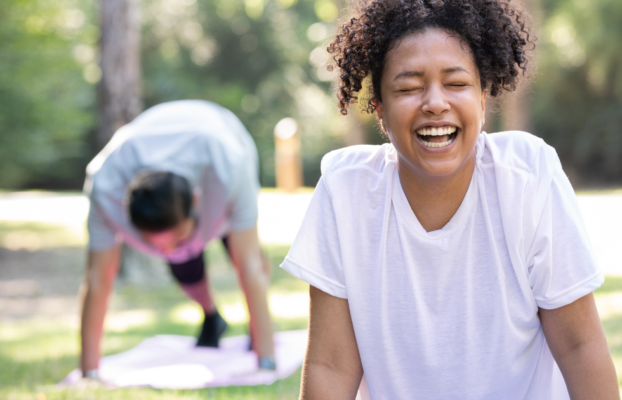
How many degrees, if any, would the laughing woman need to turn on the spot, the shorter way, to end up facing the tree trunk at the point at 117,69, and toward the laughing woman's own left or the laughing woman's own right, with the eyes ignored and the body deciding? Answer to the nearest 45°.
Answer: approximately 135° to the laughing woman's own right

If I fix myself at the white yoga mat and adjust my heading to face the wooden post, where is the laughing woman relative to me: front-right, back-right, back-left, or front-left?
back-right

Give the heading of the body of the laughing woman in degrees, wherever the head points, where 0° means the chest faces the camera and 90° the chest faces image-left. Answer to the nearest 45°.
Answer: approximately 0°

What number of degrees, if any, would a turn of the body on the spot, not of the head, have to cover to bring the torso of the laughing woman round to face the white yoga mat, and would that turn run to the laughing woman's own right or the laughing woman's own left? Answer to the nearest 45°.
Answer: approximately 135° to the laughing woman's own right

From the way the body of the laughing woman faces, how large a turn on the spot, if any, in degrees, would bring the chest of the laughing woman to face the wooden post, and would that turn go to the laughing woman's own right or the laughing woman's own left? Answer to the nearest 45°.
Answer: approximately 180°
